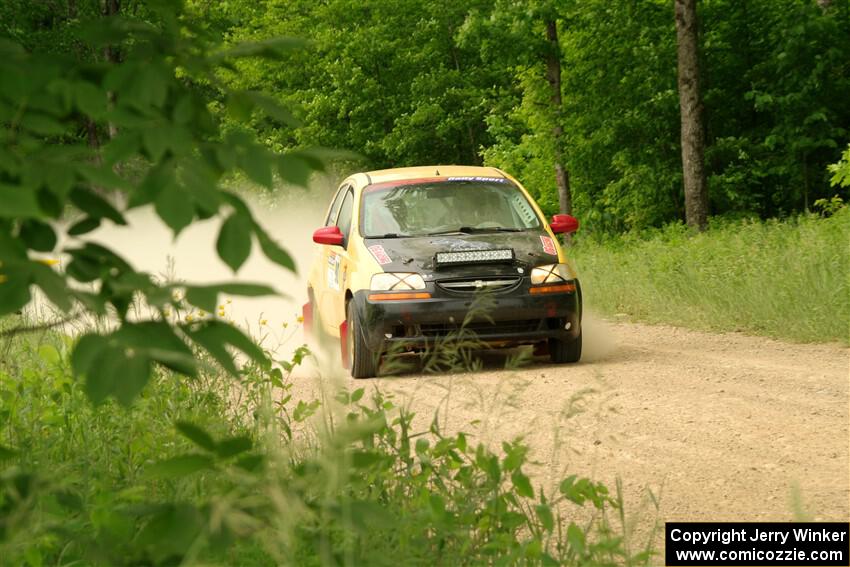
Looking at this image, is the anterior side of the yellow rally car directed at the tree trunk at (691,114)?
no

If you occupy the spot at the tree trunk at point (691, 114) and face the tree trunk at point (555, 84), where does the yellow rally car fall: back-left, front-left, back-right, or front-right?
back-left

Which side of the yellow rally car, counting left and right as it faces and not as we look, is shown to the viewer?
front

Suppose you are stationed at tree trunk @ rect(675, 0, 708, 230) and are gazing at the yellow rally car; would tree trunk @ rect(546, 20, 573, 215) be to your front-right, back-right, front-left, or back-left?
back-right

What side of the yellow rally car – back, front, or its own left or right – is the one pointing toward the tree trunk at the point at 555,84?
back
